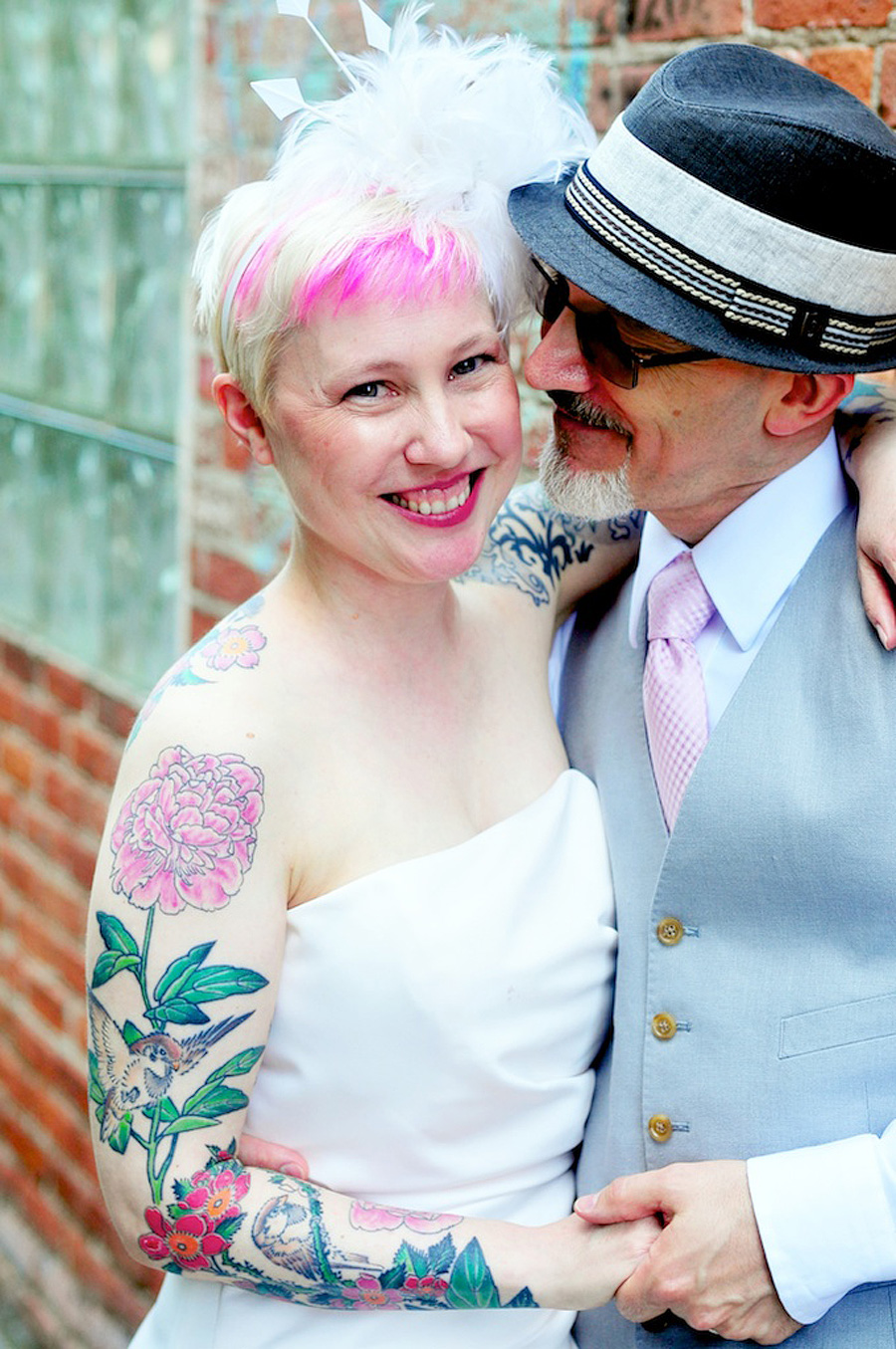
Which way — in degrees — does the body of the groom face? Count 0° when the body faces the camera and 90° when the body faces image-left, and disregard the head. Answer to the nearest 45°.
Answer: approximately 45°
